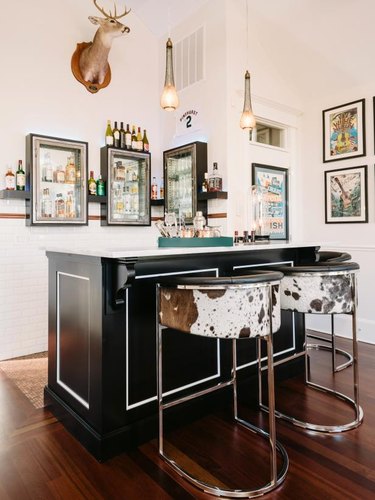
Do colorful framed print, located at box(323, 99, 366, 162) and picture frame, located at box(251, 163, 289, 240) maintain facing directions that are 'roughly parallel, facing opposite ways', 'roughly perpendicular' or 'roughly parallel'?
roughly perpendicular

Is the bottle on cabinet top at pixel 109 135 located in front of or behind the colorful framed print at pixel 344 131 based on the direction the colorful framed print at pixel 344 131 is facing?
in front

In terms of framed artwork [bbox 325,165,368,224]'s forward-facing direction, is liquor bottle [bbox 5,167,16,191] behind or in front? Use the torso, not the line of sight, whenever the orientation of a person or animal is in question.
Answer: in front

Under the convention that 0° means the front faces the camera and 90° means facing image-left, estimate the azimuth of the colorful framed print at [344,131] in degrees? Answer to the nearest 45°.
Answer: approximately 45°

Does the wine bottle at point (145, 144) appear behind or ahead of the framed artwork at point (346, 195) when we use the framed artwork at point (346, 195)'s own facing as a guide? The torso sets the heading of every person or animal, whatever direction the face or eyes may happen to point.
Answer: ahead

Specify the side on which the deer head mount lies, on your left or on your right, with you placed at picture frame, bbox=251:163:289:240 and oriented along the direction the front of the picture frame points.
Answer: on your right

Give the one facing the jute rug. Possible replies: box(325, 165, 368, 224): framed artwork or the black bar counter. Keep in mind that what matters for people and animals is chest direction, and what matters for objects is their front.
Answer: the framed artwork

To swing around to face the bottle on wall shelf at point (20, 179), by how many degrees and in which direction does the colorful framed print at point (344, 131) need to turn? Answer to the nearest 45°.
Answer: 0° — it already faces it

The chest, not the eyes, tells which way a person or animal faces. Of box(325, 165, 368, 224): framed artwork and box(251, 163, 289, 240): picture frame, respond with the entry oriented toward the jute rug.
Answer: the framed artwork

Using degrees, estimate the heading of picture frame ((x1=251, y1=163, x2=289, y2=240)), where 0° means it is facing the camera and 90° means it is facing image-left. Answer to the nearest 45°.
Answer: approximately 315°

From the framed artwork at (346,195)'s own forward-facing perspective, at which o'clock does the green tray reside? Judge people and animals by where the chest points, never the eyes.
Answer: The green tray is roughly at 11 o'clock from the framed artwork.

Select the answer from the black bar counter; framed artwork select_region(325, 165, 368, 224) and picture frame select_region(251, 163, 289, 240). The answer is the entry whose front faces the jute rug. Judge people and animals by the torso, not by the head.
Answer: the framed artwork

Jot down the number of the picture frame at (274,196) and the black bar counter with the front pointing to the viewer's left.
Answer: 0
